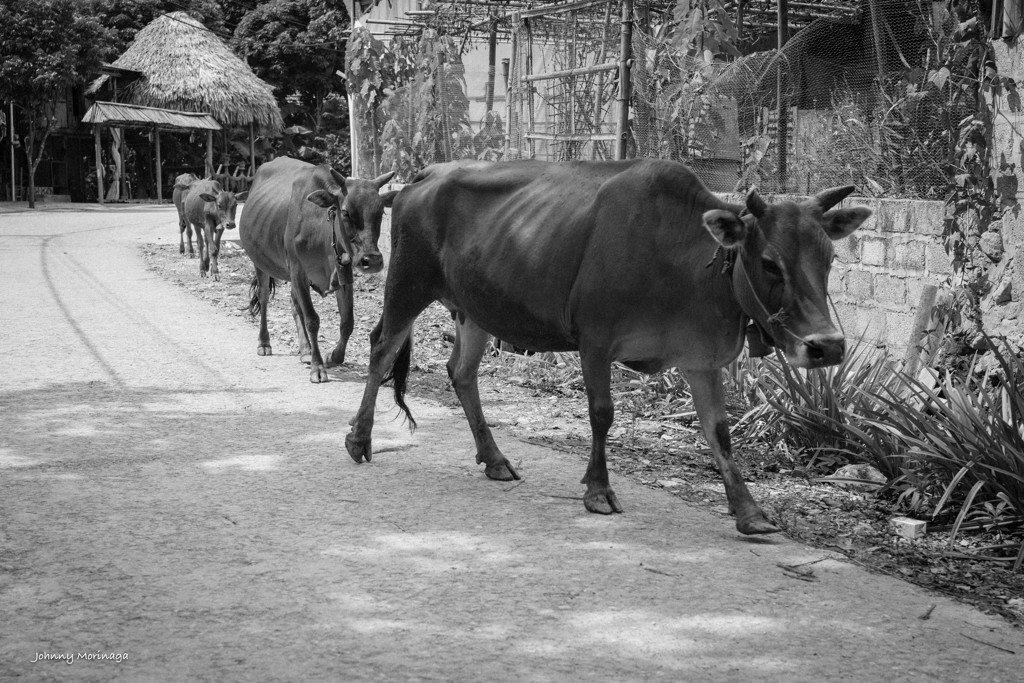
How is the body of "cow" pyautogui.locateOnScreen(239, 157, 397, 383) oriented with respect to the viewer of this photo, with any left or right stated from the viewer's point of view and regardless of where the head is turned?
facing the viewer and to the right of the viewer

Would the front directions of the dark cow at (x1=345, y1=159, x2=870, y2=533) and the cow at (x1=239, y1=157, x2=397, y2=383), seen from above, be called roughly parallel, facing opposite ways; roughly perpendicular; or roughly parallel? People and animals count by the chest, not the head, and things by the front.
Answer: roughly parallel

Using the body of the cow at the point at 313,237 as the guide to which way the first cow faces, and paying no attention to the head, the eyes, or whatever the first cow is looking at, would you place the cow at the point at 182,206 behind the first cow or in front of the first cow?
behind

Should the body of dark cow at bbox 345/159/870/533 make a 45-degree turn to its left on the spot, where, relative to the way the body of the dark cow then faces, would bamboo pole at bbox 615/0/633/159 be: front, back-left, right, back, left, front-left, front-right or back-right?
left

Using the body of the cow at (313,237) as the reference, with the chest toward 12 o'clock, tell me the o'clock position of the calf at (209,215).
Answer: the calf at (209,215) is roughly at 7 o'clock from the cow at (313,237).

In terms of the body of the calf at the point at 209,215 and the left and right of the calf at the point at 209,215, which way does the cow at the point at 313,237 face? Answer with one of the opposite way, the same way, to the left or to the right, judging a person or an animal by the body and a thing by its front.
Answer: the same way

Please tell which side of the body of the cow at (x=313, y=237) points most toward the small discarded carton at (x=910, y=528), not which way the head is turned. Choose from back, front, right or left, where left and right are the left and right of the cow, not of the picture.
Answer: front

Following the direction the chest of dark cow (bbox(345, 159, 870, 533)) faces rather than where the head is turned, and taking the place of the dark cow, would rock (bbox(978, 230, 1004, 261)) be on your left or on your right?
on your left

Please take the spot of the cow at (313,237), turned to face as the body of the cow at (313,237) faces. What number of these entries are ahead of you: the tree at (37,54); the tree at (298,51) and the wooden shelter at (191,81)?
0
